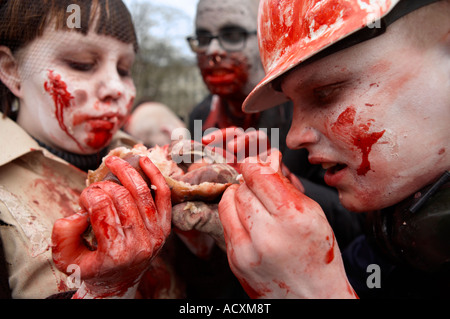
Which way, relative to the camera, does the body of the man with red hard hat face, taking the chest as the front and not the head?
to the viewer's left

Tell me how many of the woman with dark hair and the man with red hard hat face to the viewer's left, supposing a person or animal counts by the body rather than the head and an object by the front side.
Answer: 1

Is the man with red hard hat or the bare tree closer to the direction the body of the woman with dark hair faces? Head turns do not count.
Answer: the man with red hard hat

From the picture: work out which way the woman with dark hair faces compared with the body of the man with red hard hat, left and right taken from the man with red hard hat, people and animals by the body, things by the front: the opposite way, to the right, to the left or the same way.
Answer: the opposite way

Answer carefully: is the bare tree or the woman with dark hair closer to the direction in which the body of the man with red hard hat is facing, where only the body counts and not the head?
the woman with dark hair

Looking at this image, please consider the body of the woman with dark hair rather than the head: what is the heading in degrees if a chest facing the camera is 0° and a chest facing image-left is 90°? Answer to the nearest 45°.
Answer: approximately 315°

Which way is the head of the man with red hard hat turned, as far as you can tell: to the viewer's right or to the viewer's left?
to the viewer's left

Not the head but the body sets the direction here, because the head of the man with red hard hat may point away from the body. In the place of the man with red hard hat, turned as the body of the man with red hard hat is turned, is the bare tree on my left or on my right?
on my right
